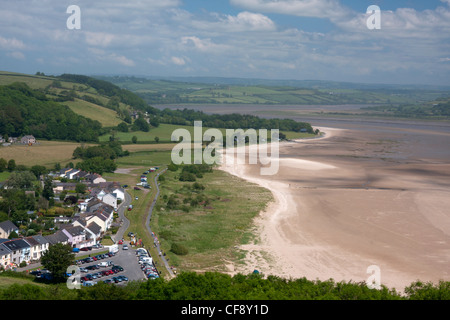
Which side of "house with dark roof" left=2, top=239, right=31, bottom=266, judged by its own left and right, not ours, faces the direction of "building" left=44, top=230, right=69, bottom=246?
left

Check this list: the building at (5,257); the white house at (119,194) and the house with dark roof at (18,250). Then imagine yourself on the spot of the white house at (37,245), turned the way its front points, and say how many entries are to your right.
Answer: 2

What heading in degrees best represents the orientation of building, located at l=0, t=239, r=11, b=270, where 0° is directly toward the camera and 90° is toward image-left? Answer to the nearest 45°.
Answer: approximately 315°

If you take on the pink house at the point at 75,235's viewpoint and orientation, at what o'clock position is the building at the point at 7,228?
The building is roughly at 5 o'clock from the pink house.

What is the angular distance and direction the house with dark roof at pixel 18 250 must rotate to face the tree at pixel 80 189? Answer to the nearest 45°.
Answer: approximately 135° to its left

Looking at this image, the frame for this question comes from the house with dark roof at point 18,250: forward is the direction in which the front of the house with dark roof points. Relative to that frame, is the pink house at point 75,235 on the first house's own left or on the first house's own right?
on the first house's own left

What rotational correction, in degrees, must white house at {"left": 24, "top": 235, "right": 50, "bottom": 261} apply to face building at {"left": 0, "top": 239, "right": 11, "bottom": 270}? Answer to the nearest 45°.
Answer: approximately 90° to its right

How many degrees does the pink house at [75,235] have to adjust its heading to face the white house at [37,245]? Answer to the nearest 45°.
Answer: approximately 90° to its right

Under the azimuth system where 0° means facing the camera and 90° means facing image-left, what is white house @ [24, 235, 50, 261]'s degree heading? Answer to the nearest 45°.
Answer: approximately 315°
